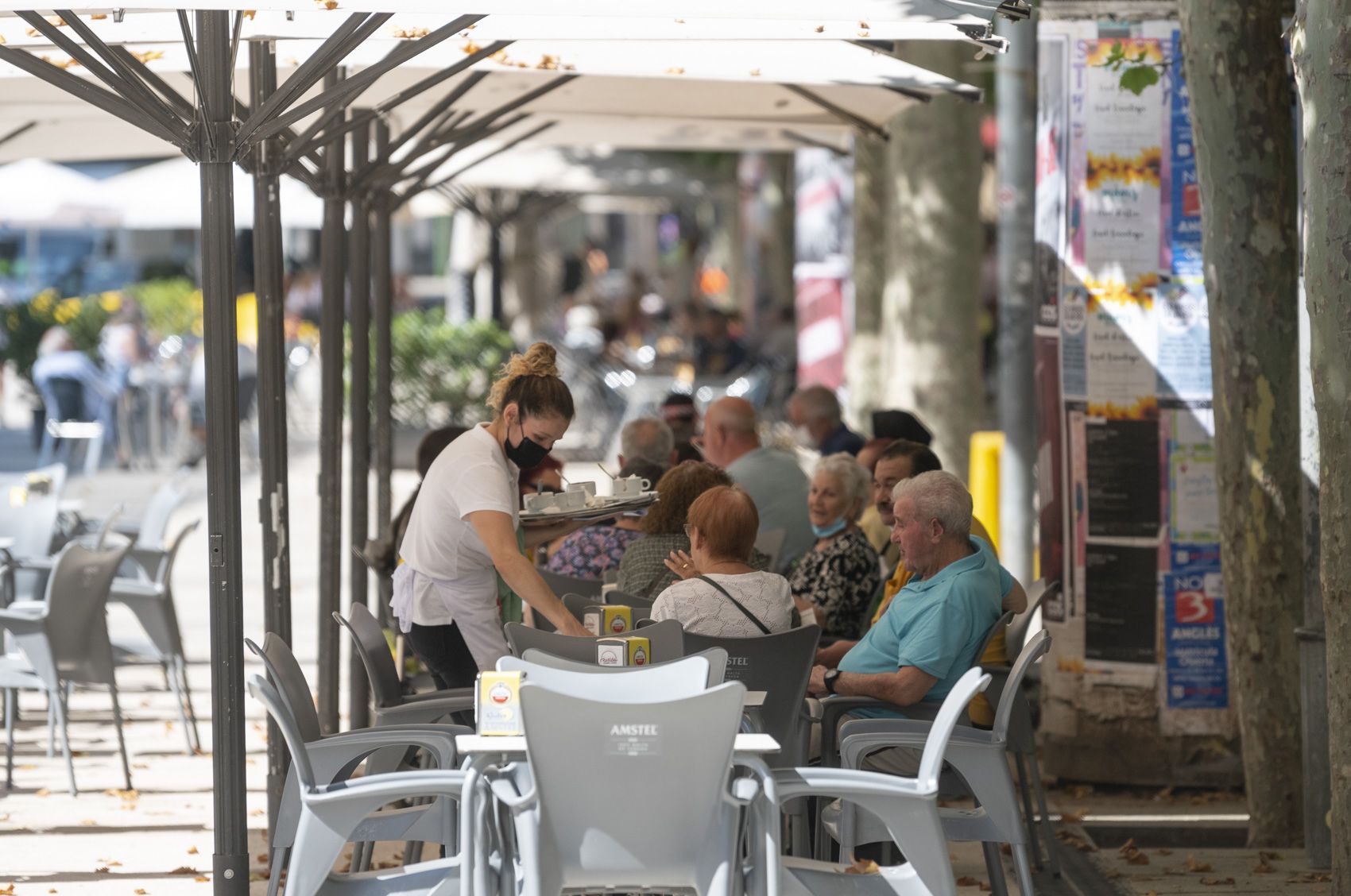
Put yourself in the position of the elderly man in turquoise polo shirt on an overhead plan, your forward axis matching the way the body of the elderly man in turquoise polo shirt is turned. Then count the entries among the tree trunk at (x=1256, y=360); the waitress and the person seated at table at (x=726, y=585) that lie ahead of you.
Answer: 2

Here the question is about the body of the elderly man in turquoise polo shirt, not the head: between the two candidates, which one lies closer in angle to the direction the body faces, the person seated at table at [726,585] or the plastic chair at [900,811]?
the person seated at table

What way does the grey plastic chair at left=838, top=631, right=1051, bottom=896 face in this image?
to the viewer's left

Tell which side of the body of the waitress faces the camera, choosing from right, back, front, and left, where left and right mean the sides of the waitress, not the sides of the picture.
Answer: right

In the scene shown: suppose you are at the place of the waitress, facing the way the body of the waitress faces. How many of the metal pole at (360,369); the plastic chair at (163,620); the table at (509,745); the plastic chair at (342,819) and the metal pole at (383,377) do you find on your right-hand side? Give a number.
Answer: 2

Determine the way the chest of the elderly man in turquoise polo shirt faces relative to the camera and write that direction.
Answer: to the viewer's left

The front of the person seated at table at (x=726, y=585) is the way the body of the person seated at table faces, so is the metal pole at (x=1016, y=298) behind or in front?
in front

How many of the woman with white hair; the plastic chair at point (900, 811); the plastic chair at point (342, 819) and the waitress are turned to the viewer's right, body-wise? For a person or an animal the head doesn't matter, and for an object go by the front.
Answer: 2

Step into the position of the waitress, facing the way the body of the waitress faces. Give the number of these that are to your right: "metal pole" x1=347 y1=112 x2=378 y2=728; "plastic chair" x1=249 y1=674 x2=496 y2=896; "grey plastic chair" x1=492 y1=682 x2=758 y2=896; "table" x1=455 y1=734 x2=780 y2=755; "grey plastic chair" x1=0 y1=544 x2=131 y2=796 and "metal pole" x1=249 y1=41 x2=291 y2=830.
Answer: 3

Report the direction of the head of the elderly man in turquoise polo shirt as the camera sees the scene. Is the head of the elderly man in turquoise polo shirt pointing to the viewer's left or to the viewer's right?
to the viewer's left

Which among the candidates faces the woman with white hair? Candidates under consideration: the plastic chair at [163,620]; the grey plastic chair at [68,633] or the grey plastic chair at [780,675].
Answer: the grey plastic chair at [780,675]

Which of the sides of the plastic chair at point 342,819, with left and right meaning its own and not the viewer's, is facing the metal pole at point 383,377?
left

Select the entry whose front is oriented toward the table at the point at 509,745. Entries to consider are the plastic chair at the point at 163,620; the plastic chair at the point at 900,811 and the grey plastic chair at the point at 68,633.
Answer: the plastic chair at the point at 900,811

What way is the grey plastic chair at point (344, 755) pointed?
to the viewer's right

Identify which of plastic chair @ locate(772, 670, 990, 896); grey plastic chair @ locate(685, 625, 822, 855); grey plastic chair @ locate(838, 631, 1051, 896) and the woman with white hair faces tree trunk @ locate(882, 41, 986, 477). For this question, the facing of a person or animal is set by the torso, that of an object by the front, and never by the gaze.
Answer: grey plastic chair @ locate(685, 625, 822, 855)

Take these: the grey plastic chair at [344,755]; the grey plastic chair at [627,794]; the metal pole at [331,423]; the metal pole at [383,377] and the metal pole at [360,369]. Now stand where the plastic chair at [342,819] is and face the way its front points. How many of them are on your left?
4

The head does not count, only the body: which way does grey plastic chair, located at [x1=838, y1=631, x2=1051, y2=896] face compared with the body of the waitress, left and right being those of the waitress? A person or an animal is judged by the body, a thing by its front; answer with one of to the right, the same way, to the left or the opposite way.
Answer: the opposite way

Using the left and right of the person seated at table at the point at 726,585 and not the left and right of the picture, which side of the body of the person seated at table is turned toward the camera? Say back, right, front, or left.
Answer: back

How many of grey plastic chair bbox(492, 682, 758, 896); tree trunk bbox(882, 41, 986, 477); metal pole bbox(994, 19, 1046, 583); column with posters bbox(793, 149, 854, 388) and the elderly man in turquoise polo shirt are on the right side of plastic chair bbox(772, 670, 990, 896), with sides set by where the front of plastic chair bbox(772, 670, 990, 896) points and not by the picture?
4

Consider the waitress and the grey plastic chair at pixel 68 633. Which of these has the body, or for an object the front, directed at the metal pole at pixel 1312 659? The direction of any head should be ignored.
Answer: the waitress
